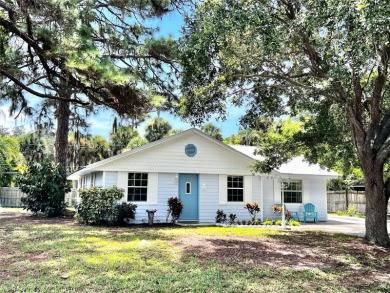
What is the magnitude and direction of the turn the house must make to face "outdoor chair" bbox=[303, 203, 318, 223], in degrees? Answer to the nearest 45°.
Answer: approximately 90° to its left

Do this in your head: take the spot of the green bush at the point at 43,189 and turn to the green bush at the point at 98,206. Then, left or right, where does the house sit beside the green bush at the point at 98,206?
left

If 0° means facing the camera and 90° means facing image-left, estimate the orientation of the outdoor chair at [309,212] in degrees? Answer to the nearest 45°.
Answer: approximately 0°

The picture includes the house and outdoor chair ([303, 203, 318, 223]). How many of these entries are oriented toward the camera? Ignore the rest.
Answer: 2

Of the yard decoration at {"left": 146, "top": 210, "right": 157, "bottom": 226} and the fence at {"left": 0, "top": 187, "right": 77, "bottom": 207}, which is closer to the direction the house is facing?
the yard decoration
